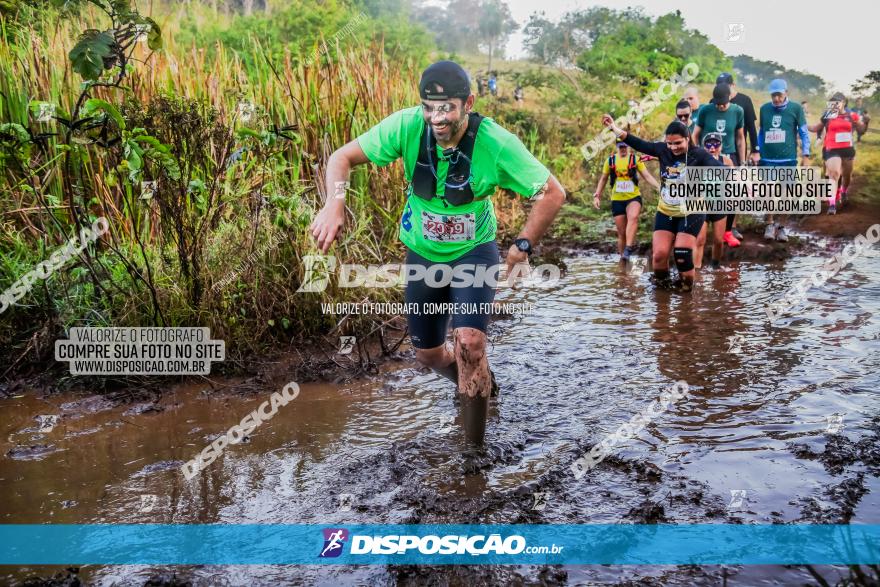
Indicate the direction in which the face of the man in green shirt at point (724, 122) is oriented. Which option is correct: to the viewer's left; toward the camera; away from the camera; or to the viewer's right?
toward the camera

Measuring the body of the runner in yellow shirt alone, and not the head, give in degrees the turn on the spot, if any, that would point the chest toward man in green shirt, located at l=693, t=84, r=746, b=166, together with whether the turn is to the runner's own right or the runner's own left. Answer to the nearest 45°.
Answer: approximately 135° to the runner's own left

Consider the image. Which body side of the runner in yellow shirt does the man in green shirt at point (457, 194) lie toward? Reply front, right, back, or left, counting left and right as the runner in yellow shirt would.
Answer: front

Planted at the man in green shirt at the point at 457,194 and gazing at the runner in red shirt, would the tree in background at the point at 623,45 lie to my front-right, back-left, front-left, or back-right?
front-left

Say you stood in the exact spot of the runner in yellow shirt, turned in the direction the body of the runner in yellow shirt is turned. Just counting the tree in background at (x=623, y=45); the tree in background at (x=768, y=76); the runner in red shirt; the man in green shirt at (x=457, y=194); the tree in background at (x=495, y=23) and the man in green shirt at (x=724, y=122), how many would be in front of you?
1

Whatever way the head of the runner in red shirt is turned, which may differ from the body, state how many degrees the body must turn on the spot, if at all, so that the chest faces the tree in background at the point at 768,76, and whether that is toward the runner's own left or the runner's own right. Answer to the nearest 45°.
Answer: approximately 180°

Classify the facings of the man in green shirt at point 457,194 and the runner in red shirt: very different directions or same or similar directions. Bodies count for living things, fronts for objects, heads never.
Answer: same or similar directions

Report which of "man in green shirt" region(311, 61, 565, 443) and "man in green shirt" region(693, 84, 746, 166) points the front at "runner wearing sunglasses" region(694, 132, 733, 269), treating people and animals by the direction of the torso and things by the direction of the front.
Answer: "man in green shirt" region(693, 84, 746, 166)

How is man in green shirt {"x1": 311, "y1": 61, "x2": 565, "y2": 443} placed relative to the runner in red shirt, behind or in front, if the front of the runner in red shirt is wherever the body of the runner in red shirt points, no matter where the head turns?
in front

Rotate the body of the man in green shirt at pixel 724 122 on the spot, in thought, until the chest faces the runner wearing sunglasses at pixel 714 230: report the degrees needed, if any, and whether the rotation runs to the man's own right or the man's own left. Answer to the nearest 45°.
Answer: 0° — they already face them

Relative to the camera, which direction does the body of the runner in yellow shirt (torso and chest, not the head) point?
toward the camera

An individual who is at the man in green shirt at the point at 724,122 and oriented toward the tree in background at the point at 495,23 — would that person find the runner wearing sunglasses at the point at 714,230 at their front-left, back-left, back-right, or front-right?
back-left

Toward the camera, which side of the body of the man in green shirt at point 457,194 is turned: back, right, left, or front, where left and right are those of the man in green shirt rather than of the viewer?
front

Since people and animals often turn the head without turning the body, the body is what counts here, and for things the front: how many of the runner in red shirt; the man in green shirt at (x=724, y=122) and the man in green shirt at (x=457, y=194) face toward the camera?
3

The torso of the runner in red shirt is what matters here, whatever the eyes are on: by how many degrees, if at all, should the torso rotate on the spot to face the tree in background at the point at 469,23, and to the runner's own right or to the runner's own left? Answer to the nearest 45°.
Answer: approximately 135° to the runner's own right

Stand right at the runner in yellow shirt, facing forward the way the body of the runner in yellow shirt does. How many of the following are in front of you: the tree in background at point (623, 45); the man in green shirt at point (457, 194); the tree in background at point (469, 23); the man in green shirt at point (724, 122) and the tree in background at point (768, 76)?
1

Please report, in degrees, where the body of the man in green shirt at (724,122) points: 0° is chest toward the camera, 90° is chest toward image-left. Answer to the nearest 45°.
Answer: approximately 0°

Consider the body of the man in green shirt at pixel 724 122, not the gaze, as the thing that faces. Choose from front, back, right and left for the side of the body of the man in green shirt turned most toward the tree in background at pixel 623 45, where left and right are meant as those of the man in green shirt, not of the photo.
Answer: back

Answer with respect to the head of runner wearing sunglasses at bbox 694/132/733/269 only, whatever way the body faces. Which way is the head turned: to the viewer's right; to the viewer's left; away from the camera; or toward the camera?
toward the camera
